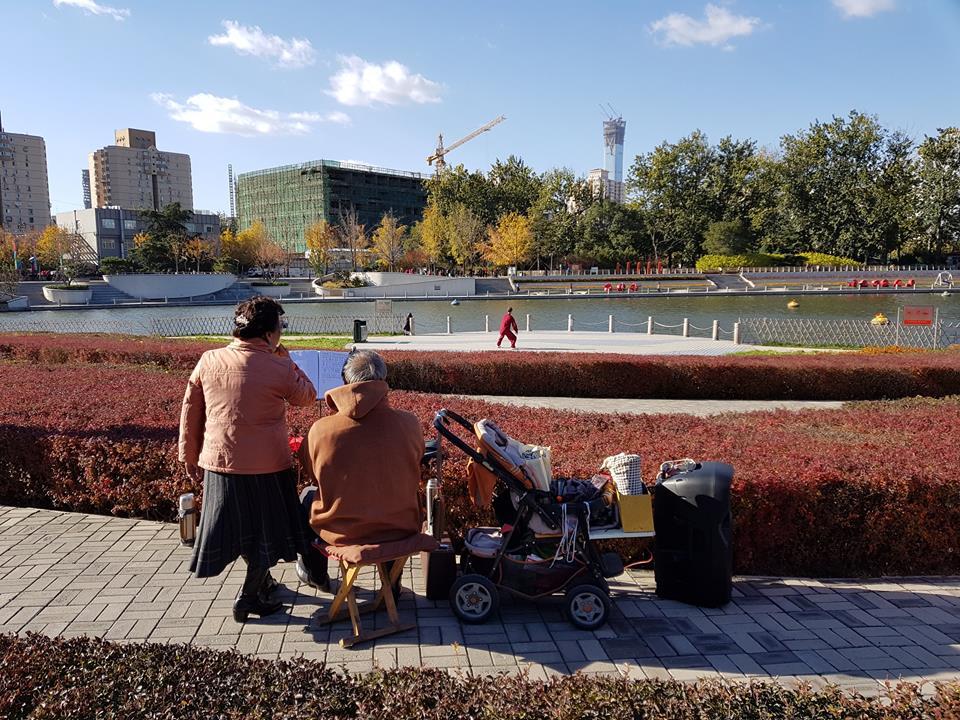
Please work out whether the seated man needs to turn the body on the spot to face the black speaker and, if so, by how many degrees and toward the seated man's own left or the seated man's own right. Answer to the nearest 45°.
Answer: approximately 90° to the seated man's own right

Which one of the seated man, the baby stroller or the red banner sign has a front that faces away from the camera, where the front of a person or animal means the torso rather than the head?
the seated man

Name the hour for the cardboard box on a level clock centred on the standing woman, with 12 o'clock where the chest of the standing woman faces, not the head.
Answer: The cardboard box is roughly at 2 o'clock from the standing woman.

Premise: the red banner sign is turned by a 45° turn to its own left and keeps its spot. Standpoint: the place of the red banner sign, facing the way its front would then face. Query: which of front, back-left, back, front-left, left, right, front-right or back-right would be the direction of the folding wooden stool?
front-right

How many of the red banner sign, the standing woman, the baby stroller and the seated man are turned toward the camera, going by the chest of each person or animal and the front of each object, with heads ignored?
1

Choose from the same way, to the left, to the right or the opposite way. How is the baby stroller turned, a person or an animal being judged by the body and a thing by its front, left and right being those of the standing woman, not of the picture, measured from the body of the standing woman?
to the right

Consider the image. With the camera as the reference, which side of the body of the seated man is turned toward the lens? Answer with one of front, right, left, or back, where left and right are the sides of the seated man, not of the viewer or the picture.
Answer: back

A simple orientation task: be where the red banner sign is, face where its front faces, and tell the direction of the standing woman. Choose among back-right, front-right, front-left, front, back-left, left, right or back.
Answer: front

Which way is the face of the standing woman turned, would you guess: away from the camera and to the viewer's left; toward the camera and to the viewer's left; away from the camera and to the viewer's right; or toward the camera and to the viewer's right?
away from the camera and to the viewer's right

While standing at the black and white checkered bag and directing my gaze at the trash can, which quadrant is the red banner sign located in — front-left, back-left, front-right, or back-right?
front-right

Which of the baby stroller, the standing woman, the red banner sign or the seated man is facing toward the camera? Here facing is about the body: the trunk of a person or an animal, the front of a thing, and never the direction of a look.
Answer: the red banner sign

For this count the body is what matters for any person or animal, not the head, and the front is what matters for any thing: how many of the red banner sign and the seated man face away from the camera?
1

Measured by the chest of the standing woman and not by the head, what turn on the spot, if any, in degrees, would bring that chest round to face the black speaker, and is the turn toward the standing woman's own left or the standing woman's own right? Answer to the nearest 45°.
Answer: approximately 45° to the standing woman's own right

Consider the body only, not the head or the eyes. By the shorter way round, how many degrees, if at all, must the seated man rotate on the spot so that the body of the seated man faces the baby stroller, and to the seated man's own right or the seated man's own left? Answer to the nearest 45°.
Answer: approximately 90° to the seated man's own right

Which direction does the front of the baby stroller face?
to the viewer's right

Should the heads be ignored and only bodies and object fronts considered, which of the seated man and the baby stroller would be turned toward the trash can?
the seated man

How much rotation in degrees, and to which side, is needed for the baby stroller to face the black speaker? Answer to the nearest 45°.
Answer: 0° — it already faces it
